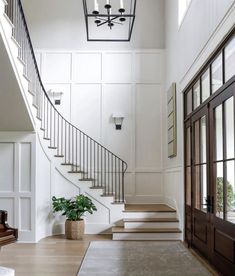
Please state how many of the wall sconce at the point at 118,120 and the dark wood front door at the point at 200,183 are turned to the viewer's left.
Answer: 1

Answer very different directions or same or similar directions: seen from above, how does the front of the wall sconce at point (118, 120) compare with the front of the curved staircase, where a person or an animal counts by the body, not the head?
same or similar directions

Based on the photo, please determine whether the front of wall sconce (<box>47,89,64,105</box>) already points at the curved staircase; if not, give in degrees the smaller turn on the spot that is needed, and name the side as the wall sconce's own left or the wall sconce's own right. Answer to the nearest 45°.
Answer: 0° — it already faces it

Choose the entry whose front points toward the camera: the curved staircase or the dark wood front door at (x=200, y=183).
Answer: the curved staircase

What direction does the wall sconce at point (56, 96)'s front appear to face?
toward the camera

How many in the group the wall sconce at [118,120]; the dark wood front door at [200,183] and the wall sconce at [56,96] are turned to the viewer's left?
1

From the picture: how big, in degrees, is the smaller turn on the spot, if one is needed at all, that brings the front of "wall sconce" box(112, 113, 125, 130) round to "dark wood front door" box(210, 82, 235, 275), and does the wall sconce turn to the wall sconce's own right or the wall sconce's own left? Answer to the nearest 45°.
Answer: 0° — it already faces it

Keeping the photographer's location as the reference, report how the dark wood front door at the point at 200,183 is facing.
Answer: facing to the left of the viewer

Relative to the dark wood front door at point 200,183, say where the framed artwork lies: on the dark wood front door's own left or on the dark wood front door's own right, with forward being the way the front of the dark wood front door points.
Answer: on the dark wood front door's own right

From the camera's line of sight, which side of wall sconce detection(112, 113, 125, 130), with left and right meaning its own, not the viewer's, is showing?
front

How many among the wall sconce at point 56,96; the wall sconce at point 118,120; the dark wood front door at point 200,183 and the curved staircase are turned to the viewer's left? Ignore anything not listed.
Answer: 1

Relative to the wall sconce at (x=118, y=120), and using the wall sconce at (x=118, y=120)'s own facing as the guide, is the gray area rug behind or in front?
in front
